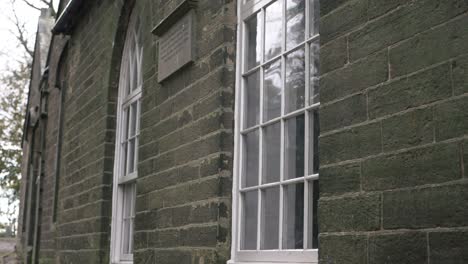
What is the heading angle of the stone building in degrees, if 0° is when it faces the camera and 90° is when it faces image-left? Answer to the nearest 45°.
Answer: approximately 45°
